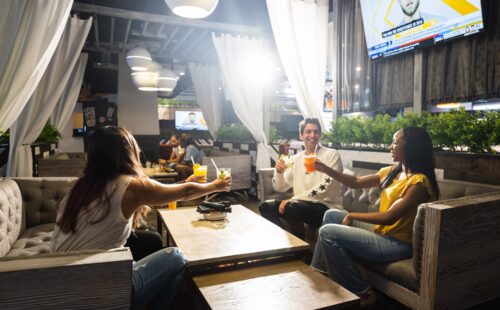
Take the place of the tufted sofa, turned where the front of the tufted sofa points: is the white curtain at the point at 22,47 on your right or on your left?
on your left

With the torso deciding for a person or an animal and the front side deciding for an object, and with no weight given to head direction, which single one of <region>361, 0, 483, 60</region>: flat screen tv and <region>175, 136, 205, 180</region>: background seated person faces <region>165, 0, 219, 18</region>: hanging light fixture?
the flat screen tv

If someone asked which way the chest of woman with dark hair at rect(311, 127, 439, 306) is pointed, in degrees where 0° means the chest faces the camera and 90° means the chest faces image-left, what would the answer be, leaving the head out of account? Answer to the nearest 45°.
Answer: approximately 90°

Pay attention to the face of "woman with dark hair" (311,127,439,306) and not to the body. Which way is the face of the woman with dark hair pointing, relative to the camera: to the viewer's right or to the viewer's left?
to the viewer's left

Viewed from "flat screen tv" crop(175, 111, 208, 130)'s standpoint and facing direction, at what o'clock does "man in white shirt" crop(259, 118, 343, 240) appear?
The man in white shirt is roughly at 12 o'clock from the flat screen tv.

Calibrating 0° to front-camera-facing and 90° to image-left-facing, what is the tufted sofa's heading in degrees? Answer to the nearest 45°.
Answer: approximately 270°

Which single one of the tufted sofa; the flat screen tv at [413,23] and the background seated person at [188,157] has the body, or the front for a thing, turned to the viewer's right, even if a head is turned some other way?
the tufted sofa
